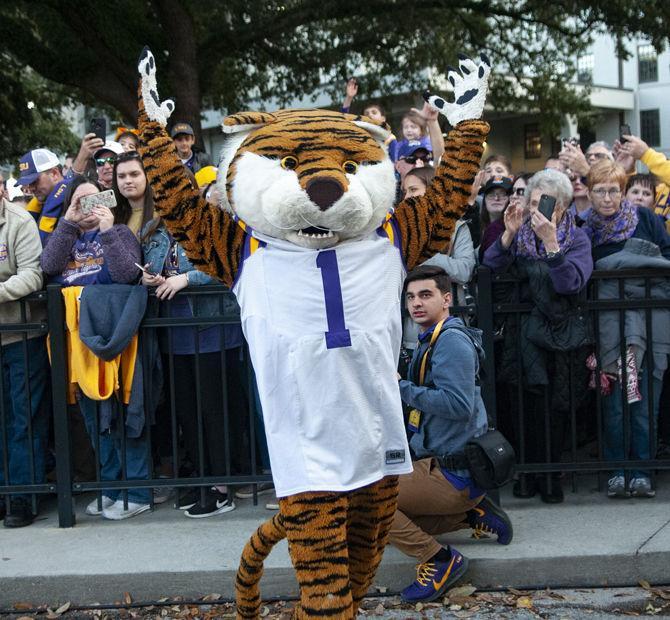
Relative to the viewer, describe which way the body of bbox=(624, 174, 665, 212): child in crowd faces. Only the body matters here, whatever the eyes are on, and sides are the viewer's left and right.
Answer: facing the viewer

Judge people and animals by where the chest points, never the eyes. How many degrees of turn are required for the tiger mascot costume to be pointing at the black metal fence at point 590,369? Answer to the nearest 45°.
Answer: approximately 135° to its left

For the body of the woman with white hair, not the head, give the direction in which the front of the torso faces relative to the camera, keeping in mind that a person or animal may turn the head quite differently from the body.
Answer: toward the camera

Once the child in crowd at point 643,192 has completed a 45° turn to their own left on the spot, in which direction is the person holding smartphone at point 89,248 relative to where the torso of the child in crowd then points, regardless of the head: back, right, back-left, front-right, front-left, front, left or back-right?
right

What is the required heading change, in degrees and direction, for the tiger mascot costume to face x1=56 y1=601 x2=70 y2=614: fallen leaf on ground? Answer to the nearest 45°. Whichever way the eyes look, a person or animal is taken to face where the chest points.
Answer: approximately 135° to its right

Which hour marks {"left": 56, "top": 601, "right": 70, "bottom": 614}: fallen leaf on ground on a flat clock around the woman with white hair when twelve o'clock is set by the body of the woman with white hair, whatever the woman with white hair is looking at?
The fallen leaf on ground is roughly at 2 o'clock from the woman with white hair.

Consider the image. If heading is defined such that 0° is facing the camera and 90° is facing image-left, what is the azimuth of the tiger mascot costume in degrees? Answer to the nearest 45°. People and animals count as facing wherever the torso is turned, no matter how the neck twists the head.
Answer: approximately 0°

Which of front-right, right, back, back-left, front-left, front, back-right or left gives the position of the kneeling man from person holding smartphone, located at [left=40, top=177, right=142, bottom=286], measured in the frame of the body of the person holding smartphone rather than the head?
front-left
